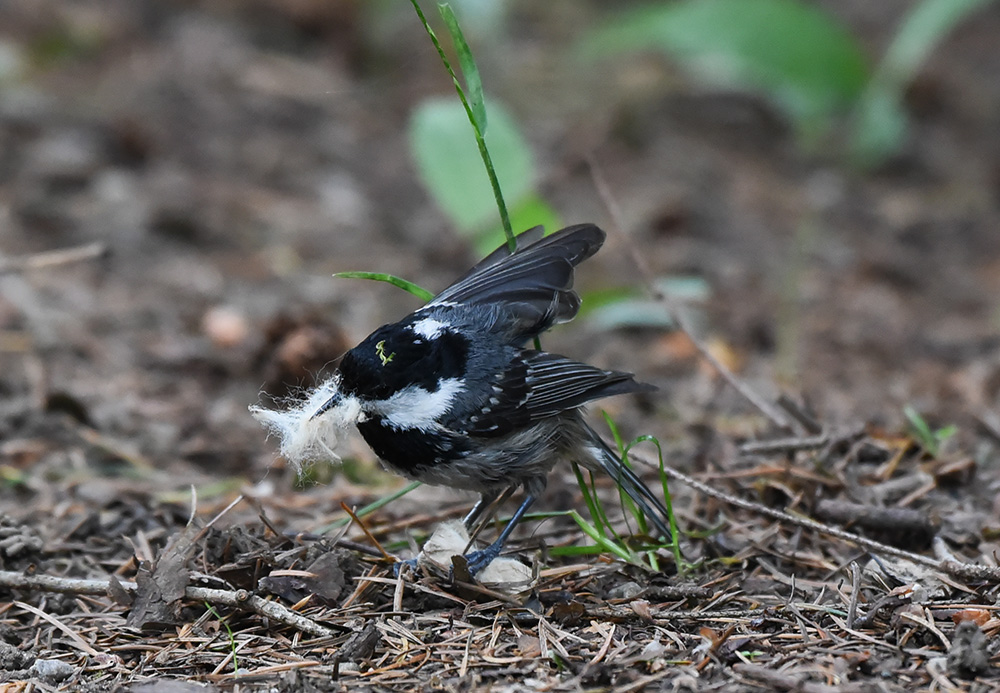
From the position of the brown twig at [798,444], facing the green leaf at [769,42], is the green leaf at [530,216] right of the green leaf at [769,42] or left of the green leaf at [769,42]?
left

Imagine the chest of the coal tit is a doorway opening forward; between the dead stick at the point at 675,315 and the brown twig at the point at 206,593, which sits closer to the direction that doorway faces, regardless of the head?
the brown twig

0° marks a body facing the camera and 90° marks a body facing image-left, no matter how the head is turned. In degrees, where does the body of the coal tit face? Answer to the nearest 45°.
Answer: approximately 90°

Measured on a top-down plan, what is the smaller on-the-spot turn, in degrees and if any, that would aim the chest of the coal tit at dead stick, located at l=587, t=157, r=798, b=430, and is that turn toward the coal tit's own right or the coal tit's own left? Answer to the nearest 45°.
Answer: approximately 135° to the coal tit's own right

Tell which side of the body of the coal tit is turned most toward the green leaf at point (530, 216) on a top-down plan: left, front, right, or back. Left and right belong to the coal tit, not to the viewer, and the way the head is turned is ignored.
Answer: right

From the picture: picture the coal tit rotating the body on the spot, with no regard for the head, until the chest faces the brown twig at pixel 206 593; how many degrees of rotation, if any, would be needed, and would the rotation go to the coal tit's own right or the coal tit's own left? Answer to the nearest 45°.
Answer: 0° — it already faces it

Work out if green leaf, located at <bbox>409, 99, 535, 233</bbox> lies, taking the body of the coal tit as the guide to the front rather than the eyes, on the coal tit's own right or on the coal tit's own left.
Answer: on the coal tit's own right

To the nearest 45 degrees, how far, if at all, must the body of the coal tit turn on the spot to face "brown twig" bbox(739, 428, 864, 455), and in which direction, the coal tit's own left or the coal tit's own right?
approximately 135° to the coal tit's own right

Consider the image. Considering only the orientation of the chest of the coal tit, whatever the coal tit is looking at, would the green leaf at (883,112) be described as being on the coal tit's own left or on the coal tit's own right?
on the coal tit's own right
